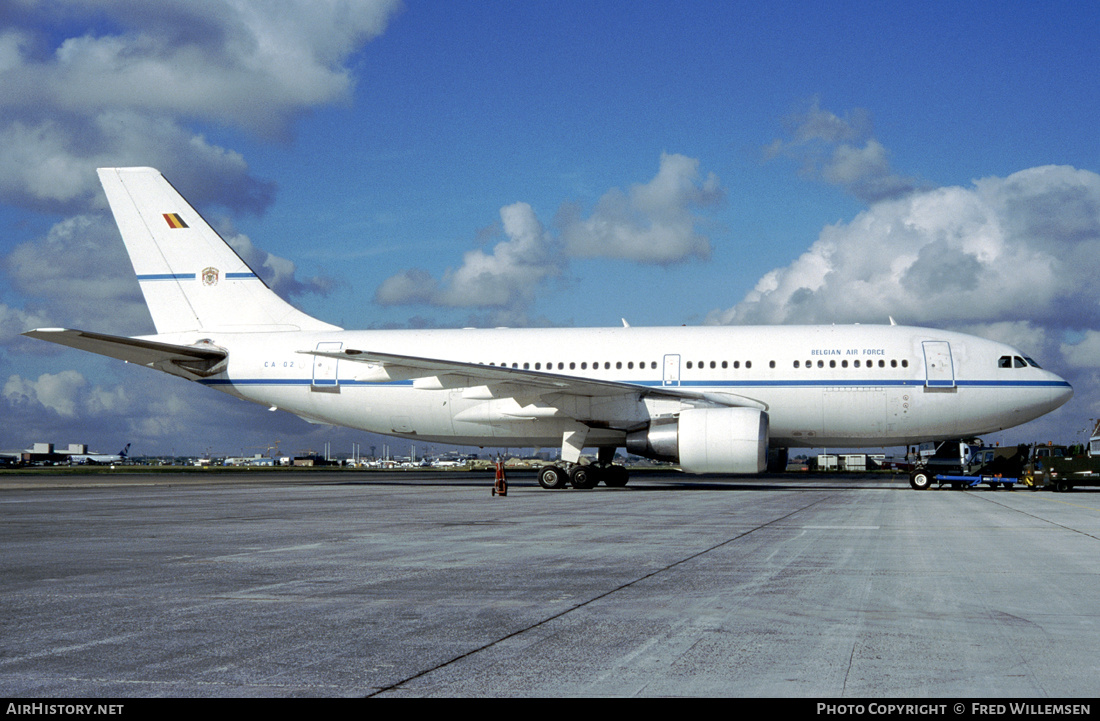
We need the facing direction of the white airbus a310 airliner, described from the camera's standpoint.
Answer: facing to the right of the viewer

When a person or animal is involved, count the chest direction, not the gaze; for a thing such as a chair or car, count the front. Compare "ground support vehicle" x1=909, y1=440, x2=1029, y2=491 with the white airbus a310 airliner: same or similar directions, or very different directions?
very different directions

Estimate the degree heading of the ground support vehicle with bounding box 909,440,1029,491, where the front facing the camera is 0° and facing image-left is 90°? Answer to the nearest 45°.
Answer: approximately 90°

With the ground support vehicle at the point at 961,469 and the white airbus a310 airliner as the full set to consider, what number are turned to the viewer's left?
1

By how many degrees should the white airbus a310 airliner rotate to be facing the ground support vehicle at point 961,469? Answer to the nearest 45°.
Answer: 0° — it already faces it

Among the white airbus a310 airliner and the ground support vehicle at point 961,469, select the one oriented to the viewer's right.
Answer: the white airbus a310 airliner
